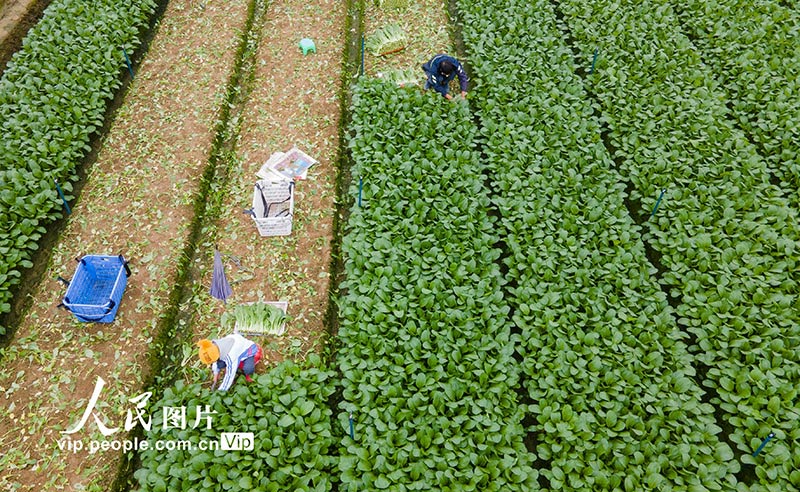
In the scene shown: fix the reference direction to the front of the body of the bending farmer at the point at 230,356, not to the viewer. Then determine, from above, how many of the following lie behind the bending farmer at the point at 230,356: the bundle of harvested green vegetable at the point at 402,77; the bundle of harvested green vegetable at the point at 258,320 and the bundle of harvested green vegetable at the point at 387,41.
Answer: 3

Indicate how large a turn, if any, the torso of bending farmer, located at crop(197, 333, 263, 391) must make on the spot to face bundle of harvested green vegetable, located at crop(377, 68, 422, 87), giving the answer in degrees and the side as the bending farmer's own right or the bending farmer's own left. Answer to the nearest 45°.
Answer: approximately 180°

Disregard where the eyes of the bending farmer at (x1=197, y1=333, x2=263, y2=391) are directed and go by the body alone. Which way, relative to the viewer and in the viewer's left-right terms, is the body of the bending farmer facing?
facing the viewer and to the left of the viewer

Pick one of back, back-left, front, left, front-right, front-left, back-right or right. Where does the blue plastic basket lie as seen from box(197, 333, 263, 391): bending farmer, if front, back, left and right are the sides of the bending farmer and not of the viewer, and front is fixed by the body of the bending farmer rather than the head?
right

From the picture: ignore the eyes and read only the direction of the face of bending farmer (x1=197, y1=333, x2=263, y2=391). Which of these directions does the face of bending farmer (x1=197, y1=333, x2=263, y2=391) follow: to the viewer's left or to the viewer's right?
to the viewer's left

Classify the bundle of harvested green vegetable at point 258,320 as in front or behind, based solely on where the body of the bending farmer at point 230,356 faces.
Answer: behind

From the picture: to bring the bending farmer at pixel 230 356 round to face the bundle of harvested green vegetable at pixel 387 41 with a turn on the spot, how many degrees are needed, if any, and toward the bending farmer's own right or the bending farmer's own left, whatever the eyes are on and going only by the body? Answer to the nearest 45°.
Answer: approximately 180°

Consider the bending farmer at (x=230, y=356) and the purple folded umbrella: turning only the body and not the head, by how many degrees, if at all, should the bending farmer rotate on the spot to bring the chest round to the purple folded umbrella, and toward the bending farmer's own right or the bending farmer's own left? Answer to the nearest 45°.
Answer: approximately 135° to the bending farmer's own right

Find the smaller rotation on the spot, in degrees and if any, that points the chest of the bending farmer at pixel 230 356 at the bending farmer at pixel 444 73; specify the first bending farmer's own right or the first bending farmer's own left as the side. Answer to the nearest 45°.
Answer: approximately 180°
